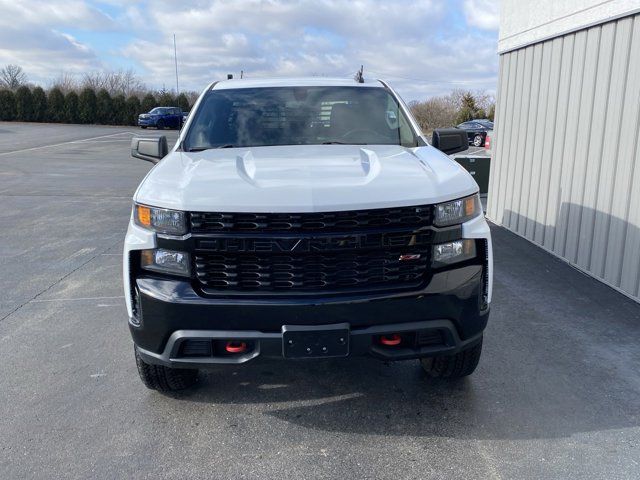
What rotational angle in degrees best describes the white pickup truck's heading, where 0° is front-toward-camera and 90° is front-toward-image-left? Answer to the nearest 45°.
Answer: approximately 0°

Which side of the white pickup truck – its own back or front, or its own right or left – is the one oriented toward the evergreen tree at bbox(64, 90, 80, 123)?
back

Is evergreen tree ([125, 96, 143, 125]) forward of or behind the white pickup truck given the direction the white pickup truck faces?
behind

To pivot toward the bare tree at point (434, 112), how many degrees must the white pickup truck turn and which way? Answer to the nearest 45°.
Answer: approximately 180°

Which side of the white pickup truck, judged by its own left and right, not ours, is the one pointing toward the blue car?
back

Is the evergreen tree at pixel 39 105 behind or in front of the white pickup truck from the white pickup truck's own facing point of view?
behind

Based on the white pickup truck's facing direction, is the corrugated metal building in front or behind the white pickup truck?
behind

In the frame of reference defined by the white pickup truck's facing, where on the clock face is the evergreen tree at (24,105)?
The evergreen tree is roughly at 5 o'clock from the white pickup truck.

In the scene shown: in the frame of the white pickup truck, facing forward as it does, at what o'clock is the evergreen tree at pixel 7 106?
The evergreen tree is roughly at 5 o'clock from the white pickup truck.

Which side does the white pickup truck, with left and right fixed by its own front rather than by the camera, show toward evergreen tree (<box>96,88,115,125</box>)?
back

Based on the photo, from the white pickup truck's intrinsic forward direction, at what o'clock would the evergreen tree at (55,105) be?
The evergreen tree is roughly at 5 o'clock from the white pickup truck.

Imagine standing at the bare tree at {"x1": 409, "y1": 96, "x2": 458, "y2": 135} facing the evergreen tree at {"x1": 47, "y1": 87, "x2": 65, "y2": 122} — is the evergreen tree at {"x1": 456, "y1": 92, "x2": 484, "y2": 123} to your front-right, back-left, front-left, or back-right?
back-right
